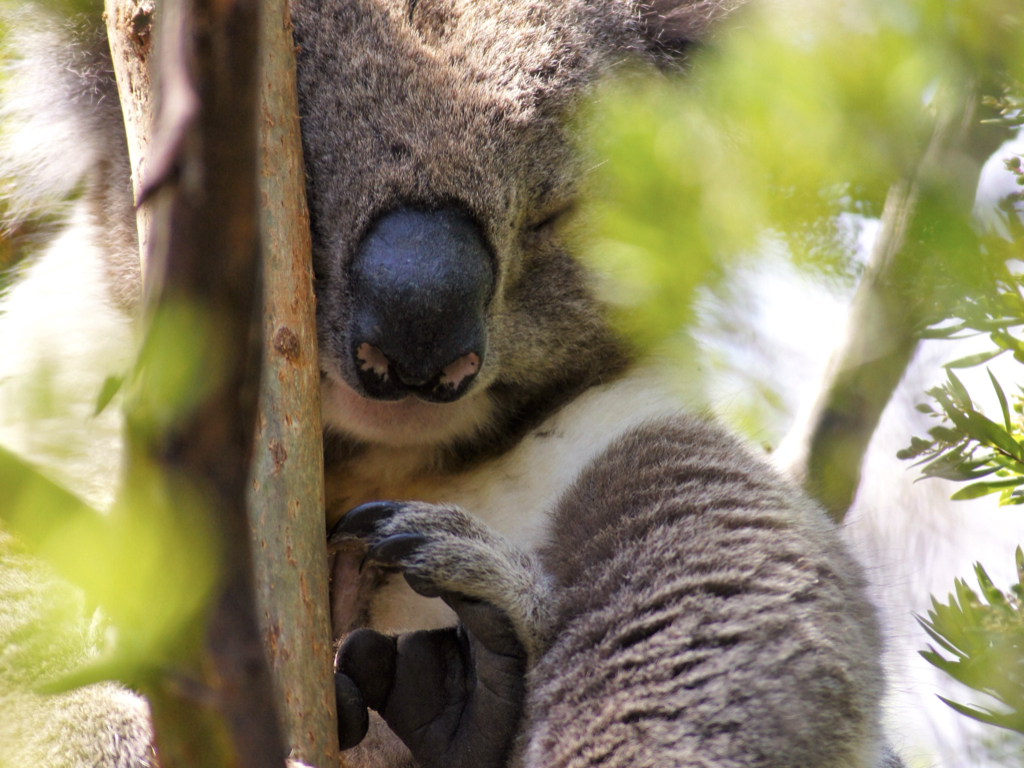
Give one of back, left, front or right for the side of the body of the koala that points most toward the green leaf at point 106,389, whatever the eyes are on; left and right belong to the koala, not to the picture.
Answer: front

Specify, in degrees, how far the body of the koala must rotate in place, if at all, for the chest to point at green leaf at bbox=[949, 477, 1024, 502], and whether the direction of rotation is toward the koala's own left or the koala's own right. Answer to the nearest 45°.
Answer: approximately 90° to the koala's own left

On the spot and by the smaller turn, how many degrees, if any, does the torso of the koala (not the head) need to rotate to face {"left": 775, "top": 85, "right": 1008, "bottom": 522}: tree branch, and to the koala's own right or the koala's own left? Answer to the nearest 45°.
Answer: approximately 135° to the koala's own left

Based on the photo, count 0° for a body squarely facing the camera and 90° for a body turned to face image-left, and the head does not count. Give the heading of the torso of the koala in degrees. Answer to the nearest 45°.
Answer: approximately 0°

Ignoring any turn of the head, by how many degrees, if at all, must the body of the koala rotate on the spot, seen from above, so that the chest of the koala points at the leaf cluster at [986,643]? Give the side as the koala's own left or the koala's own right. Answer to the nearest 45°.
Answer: approximately 45° to the koala's own left

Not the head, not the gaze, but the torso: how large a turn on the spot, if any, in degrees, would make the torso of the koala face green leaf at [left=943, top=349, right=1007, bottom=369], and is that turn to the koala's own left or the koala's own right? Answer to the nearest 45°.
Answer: approximately 45° to the koala's own left

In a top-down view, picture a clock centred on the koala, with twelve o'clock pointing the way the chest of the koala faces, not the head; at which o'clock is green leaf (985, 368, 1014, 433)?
The green leaf is roughly at 10 o'clock from the koala.
